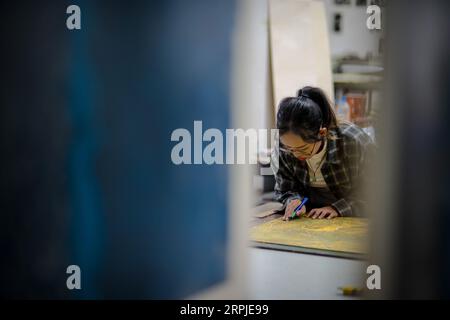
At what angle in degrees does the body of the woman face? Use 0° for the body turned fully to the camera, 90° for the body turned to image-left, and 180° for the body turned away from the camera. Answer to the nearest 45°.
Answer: approximately 45°
